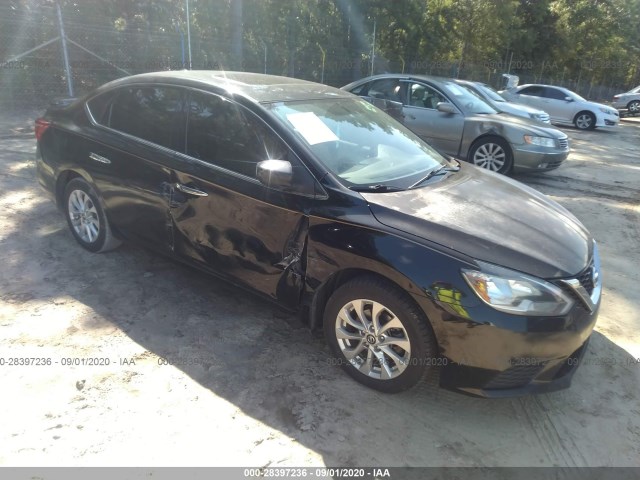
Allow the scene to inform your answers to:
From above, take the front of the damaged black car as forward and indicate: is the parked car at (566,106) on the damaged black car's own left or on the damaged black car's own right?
on the damaged black car's own left

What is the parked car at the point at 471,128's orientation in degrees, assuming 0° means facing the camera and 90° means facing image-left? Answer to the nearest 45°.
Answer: approximately 315°

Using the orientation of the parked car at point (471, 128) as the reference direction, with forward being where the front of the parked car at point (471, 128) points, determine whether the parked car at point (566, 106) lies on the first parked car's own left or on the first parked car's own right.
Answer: on the first parked car's own left

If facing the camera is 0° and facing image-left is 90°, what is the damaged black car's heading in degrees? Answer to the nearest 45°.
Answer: approximately 315°

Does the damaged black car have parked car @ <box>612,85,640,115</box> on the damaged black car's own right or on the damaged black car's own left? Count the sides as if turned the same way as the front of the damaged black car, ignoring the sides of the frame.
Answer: on the damaged black car's own left

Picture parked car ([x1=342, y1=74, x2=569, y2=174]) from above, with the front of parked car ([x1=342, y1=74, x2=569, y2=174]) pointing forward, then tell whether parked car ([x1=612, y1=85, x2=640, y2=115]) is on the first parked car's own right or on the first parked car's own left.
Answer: on the first parked car's own left
